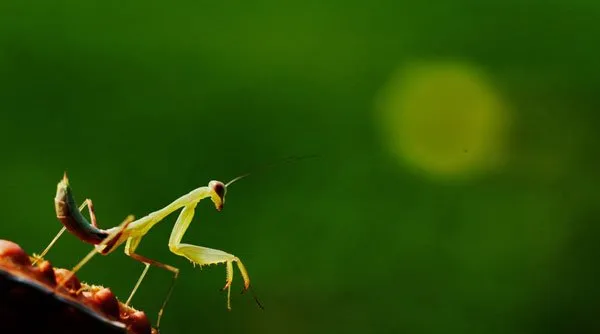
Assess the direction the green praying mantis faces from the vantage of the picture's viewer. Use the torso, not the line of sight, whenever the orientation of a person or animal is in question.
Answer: facing to the right of the viewer
